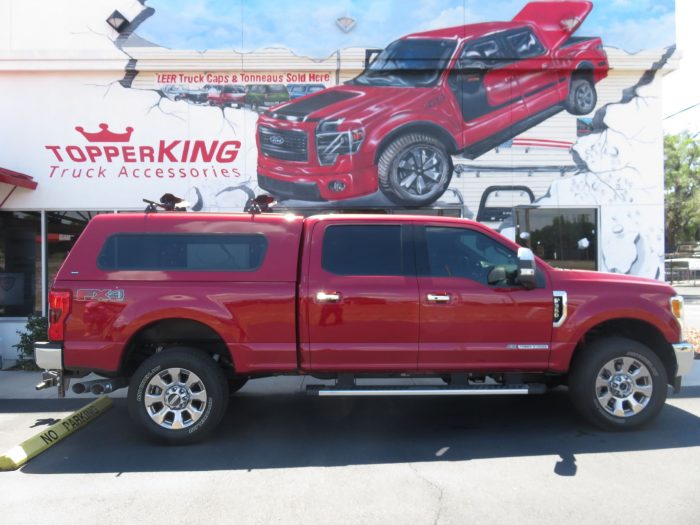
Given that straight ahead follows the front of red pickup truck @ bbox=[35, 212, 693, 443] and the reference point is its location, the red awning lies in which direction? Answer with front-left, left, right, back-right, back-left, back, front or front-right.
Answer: back-left

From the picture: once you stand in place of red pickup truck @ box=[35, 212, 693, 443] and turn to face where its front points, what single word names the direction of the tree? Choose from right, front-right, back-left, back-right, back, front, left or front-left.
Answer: front-left

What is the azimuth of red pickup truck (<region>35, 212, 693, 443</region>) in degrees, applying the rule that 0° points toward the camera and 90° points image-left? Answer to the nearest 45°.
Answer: approximately 270°

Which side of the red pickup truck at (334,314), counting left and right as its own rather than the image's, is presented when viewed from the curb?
back

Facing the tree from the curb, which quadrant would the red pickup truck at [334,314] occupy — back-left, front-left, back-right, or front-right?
front-right

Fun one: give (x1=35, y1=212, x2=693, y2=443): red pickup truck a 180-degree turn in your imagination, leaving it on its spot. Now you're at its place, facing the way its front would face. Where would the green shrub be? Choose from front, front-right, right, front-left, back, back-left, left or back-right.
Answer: front-right
